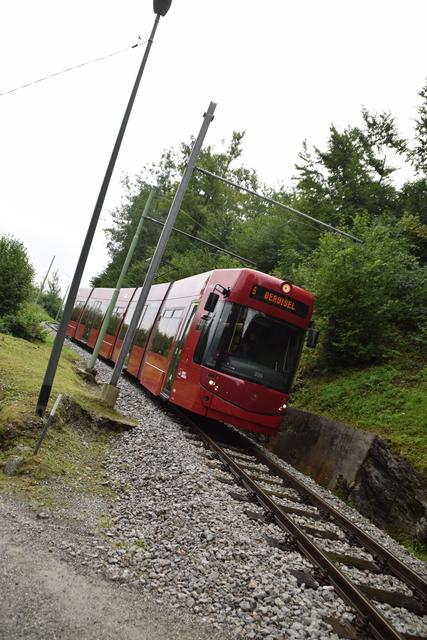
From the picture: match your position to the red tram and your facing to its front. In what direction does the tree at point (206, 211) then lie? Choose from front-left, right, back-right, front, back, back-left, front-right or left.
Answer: back-left

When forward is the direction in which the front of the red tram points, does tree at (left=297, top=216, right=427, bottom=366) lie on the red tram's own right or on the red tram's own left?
on the red tram's own left

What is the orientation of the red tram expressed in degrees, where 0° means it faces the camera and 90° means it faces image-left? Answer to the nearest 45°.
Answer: approximately 315°

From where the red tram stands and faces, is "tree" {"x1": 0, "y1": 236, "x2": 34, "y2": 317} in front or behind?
behind

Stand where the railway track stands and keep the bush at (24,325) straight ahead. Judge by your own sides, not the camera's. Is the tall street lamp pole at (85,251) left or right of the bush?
left

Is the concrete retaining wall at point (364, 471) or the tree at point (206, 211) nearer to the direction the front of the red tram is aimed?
the concrete retaining wall
